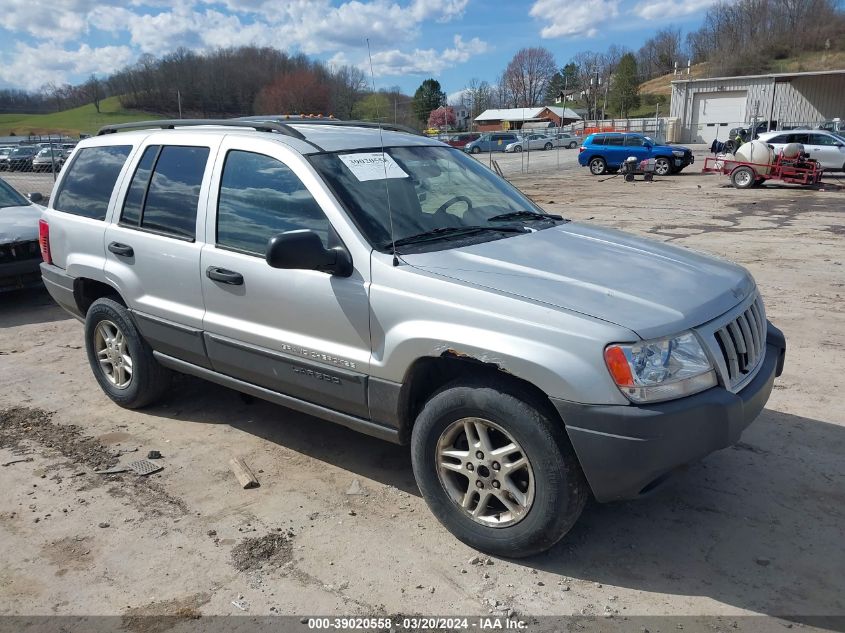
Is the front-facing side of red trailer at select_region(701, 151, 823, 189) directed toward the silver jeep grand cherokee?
no

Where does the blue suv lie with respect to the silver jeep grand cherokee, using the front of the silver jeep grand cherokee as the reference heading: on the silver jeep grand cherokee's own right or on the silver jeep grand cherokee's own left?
on the silver jeep grand cherokee's own left

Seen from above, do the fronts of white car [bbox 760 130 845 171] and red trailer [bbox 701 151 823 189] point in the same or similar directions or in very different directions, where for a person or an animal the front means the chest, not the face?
same or similar directions

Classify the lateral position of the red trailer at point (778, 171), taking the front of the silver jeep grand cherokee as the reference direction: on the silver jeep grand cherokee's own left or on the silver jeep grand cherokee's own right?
on the silver jeep grand cherokee's own left

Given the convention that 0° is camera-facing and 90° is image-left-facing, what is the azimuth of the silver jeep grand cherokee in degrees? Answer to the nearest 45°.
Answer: approximately 315°

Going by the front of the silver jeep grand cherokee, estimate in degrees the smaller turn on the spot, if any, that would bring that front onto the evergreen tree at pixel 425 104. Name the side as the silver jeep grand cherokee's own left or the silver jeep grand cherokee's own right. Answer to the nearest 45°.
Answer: approximately 135° to the silver jeep grand cherokee's own left

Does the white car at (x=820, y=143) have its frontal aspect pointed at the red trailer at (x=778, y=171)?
no
